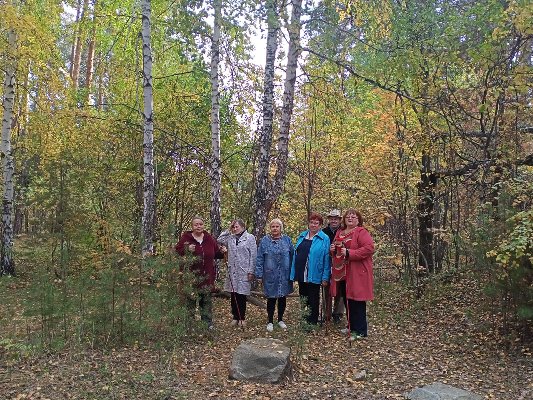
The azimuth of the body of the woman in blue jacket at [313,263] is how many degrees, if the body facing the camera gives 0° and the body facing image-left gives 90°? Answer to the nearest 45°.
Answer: approximately 45°

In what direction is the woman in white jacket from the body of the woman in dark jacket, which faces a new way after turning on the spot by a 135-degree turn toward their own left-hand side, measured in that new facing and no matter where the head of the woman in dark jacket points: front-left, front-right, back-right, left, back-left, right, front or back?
front

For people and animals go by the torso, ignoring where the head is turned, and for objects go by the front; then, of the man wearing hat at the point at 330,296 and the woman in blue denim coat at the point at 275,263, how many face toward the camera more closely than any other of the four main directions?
2

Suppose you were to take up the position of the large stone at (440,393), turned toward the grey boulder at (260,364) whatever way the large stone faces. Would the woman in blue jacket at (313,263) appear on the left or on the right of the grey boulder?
right

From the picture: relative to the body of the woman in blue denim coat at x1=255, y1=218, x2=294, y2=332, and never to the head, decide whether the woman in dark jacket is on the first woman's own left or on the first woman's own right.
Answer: on the first woman's own right

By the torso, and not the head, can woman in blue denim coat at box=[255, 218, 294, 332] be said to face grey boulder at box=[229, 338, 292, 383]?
yes

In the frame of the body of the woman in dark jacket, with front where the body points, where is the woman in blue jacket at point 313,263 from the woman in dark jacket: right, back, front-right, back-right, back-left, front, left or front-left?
left

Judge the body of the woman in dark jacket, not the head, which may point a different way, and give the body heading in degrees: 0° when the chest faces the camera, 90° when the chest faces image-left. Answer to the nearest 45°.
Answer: approximately 0°

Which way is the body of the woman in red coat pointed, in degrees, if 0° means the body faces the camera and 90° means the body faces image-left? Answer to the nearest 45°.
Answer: approximately 45°

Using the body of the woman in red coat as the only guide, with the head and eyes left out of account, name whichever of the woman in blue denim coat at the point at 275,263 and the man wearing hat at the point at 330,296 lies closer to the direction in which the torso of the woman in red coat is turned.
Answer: the woman in blue denim coat
